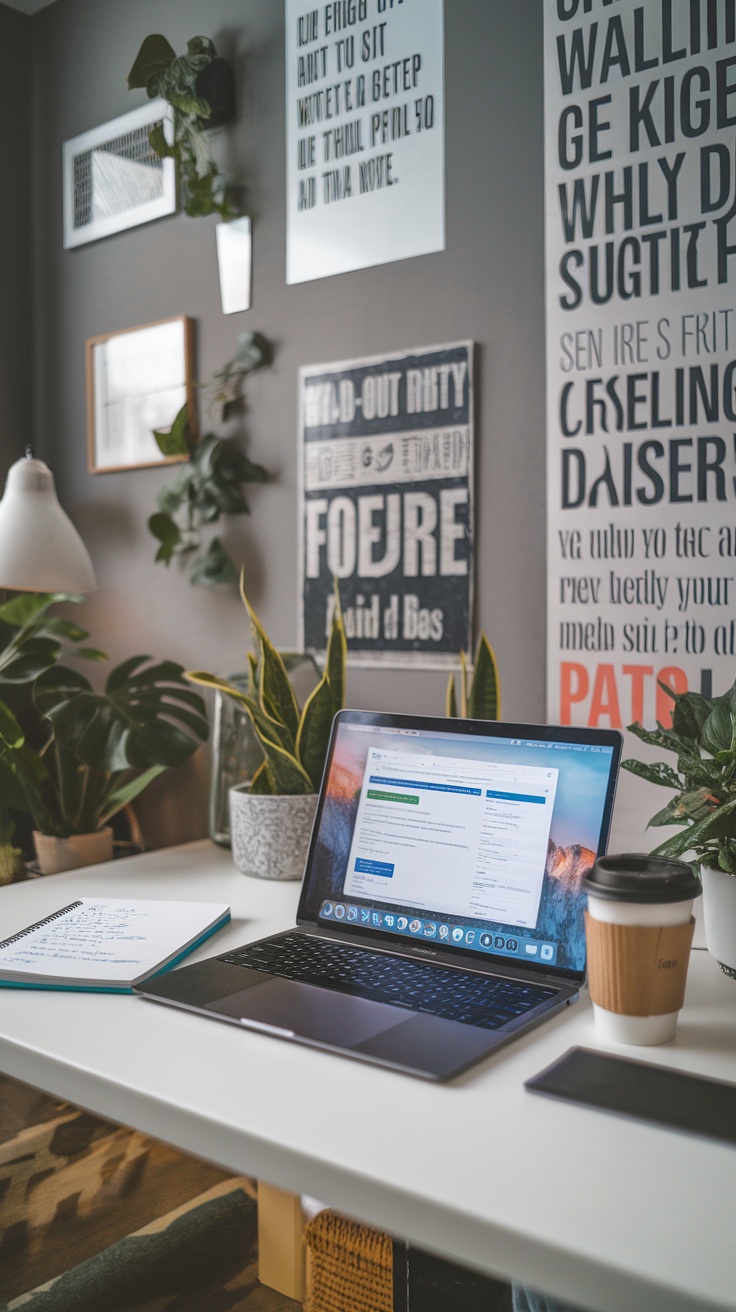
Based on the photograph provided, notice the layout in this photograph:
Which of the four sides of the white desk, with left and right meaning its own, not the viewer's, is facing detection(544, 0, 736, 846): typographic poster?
back

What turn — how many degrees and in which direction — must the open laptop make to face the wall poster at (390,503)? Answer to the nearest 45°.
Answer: approximately 135° to its right

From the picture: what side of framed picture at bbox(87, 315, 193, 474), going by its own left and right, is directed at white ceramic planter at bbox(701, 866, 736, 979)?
left

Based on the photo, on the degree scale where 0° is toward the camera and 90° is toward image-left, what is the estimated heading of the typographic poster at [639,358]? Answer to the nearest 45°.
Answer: approximately 45°

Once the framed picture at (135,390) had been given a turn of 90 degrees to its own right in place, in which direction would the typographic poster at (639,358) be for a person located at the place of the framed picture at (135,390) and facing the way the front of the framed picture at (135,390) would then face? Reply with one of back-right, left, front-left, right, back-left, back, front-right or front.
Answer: back

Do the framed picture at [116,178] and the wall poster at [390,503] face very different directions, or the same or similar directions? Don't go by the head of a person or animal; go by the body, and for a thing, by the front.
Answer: same or similar directions

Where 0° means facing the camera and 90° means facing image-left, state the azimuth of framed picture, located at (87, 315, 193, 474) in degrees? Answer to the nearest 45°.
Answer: approximately 45°

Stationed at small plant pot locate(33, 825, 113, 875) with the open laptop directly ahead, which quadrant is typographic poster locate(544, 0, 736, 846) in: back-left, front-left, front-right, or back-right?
front-left

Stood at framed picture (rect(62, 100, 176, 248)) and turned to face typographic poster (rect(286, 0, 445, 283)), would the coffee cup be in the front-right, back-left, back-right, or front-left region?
front-right

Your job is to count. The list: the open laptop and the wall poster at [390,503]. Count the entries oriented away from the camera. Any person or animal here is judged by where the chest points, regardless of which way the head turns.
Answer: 0

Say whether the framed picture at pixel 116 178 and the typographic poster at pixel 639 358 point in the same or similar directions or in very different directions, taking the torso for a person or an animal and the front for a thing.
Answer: same or similar directions

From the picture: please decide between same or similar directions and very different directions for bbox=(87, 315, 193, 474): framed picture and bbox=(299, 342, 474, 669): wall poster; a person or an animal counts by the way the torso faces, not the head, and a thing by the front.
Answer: same or similar directions

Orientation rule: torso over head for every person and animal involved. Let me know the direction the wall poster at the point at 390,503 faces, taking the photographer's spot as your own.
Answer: facing the viewer and to the left of the viewer

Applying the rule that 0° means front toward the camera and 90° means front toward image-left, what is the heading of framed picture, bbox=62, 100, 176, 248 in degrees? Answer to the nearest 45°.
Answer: approximately 45°

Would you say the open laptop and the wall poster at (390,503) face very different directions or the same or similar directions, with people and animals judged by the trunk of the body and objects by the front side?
same or similar directions

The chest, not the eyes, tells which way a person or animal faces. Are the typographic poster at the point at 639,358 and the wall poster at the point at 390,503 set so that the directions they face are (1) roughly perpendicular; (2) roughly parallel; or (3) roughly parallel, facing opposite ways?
roughly parallel
